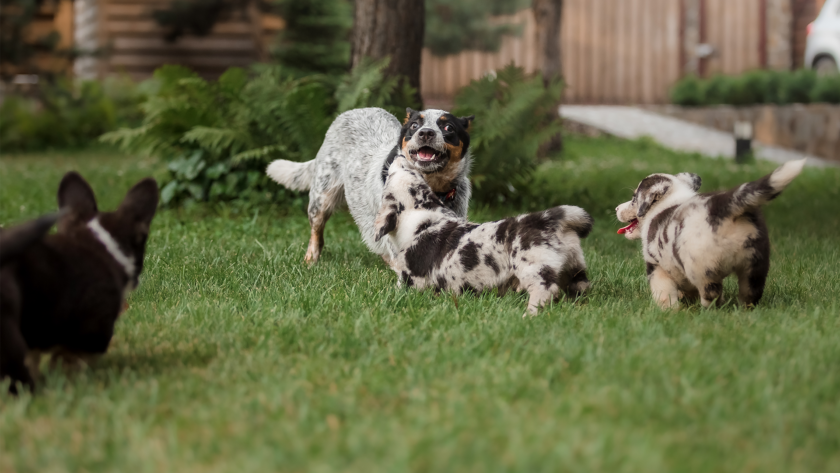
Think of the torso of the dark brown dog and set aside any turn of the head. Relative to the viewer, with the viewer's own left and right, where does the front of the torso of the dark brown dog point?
facing away from the viewer and to the right of the viewer

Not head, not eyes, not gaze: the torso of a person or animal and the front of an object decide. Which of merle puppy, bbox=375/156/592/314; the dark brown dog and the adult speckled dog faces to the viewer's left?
the merle puppy

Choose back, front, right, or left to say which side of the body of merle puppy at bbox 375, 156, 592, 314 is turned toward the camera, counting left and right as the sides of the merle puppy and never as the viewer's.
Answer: left

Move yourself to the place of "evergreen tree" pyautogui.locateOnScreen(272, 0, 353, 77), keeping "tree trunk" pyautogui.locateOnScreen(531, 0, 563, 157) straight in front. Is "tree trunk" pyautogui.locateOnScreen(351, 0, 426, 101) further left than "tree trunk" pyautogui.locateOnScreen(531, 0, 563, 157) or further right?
right

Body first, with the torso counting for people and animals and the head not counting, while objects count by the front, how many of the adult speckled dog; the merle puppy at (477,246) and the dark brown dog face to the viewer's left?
1

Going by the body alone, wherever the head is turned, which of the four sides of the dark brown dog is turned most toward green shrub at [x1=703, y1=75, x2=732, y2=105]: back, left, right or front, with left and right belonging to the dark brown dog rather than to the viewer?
front

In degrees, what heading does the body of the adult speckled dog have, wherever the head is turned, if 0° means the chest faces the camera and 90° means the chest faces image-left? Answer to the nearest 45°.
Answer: approximately 315°

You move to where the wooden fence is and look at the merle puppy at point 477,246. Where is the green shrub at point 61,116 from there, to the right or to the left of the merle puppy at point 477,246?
right

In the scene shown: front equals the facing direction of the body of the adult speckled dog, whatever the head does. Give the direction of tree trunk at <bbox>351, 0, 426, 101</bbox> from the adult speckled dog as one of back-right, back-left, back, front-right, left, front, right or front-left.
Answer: back-left

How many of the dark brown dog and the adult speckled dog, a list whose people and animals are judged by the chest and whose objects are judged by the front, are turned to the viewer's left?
0

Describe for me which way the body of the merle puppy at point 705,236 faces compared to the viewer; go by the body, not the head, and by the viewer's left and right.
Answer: facing away from the viewer and to the left of the viewer

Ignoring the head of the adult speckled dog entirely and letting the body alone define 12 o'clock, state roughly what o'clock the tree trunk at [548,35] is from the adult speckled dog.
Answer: The tree trunk is roughly at 8 o'clock from the adult speckled dog.

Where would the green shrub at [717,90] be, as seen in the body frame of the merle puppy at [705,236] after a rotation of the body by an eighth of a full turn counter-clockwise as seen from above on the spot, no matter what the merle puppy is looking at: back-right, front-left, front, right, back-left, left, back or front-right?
right
